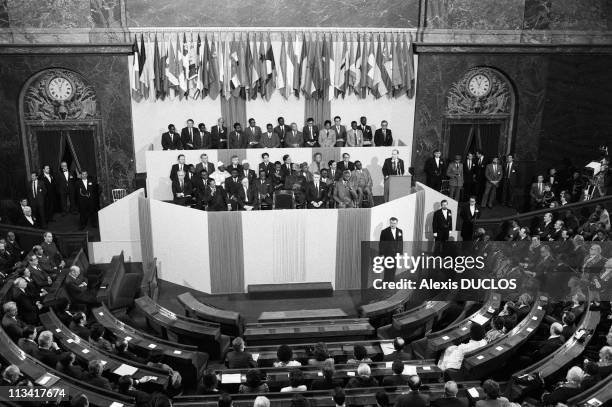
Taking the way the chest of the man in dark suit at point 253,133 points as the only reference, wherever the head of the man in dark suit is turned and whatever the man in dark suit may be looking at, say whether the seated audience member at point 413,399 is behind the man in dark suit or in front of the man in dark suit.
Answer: in front

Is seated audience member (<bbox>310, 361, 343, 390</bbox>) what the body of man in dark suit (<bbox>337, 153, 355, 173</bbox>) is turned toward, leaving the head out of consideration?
yes

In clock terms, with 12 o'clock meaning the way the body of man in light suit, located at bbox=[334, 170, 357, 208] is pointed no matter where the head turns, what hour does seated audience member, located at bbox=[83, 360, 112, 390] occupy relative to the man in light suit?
The seated audience member is roughly at 1 o'clock from the man in light suit.

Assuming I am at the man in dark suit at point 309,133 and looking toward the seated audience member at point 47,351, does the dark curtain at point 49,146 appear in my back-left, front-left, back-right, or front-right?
front-right

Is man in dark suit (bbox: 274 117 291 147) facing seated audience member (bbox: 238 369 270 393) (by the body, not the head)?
yes

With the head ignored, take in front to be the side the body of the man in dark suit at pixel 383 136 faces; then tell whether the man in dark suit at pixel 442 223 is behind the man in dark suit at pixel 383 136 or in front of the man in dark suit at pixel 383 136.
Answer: in front

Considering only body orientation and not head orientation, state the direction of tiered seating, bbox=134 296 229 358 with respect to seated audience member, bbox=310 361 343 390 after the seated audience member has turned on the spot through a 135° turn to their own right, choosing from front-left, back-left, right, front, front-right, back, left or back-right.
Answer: back

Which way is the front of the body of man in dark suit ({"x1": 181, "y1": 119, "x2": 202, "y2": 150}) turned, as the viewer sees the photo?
toward the camera

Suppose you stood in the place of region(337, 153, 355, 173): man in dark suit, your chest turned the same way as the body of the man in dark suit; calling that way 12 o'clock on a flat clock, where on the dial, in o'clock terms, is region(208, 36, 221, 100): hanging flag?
The hanging flag is roughly at 4 o'clock from the man in dark suit.

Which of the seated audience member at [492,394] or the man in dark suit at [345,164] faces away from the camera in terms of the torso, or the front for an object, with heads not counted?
the seated audience member

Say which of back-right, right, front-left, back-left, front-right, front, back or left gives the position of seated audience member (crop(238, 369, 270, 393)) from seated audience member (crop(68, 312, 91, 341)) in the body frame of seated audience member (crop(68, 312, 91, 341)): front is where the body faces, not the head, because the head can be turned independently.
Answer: right

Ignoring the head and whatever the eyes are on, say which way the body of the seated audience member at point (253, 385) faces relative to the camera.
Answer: away from the camera

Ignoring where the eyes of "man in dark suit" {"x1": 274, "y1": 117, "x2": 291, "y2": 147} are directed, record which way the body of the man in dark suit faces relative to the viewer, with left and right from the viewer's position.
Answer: facing the viewer

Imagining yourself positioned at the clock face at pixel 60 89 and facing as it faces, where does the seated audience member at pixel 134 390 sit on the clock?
The seated audience member is roughly at 12 o'clock from the clock face.

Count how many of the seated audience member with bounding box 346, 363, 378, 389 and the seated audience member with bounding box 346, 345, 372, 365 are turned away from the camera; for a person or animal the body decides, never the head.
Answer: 2

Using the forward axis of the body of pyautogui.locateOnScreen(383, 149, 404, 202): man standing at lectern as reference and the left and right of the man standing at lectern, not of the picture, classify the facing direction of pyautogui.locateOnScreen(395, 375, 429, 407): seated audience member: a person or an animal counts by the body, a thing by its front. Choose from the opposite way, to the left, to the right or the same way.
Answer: the opposite way

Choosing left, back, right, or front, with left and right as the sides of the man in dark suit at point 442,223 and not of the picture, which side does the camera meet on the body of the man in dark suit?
front

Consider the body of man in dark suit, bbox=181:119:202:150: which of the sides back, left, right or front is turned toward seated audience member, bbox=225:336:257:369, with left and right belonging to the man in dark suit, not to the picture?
front

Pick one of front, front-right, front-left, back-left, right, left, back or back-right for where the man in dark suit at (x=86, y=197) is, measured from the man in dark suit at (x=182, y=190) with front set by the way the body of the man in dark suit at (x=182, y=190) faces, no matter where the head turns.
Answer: back-right

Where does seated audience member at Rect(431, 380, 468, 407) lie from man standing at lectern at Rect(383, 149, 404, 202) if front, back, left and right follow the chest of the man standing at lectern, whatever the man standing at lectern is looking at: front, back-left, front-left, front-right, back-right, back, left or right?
front

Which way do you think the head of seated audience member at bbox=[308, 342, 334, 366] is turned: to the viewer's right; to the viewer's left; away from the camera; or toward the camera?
away from the camera

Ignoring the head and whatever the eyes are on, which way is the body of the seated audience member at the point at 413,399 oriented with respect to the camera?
away from the camera

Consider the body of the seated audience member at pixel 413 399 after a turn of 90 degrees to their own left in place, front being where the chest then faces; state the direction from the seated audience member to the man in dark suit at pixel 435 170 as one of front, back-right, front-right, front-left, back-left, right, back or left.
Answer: right
